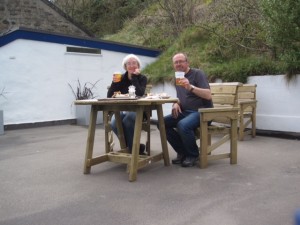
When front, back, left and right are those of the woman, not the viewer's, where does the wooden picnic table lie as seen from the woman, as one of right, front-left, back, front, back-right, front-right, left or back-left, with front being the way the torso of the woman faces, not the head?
front

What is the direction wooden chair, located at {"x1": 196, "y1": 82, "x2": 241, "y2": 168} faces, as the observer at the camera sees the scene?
facing the viewer and to the left of the viewer

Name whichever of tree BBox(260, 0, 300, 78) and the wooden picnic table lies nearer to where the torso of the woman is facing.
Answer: the wooden picnic table

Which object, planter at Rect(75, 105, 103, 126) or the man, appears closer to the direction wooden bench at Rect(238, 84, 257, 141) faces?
the man

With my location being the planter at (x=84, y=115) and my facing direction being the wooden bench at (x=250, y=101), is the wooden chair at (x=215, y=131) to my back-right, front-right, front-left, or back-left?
front-right

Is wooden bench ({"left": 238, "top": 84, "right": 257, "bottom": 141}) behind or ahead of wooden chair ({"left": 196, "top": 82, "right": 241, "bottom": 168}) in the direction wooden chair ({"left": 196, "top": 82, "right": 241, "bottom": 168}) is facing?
behind

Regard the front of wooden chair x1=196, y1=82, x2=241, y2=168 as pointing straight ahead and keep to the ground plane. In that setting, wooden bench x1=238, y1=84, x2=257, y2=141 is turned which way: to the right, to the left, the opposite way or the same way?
the same way

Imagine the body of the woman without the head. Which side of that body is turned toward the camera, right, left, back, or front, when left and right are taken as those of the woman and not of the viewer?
front

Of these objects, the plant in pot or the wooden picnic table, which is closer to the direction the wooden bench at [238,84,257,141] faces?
the wooden picnic table

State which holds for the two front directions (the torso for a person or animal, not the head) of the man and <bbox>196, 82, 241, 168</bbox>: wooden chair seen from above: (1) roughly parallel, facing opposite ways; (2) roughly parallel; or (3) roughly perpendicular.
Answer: roughly parallel

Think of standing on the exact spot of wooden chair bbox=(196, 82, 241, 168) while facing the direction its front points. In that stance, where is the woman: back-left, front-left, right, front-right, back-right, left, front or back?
front-right

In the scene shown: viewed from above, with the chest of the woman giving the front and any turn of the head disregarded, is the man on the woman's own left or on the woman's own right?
on the woman's own left

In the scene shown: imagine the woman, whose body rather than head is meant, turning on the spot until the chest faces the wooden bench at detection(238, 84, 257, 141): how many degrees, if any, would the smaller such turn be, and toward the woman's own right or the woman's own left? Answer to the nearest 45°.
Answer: approximately 135° to the woman's own left

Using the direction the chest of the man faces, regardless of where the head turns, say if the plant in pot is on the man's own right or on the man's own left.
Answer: on the man's own right

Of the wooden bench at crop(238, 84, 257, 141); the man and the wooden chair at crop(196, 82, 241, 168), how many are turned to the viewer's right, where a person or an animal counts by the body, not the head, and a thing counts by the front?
0

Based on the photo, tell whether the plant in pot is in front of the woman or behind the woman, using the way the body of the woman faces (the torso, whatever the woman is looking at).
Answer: behind

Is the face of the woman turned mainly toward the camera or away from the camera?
toward the camera

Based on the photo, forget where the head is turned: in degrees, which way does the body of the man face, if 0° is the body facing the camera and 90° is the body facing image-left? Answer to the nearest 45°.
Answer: approximately 45°

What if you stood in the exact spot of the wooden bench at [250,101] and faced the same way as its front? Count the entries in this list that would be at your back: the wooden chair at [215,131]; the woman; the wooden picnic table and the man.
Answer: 0
